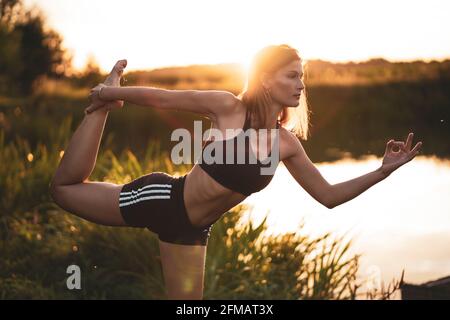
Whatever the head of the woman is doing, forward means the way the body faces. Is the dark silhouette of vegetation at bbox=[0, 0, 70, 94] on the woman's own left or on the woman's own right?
on the woman's own left

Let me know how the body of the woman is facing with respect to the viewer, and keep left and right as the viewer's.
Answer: facing to the right of the viewer

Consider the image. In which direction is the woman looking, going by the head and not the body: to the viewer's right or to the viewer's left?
to the viewer's right
